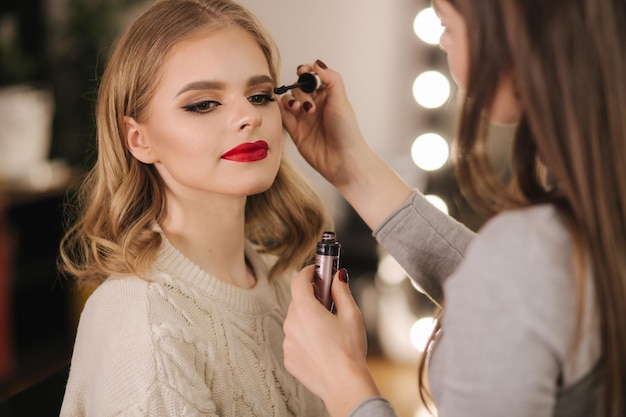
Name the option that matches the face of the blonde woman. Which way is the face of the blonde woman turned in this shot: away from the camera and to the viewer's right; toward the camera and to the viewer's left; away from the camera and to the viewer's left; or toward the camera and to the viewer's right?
toward the camera and to the viewer's right

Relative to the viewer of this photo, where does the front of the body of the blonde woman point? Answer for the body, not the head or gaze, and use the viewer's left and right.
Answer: facing the viewer and to the right of the viewer

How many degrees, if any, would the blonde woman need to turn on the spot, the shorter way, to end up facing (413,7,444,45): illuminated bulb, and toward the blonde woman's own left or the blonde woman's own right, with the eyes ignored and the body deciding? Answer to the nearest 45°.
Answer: approximately 90° to the blonde woman's own left

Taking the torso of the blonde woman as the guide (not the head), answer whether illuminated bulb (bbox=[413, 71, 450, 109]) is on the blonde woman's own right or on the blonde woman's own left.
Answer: on the blonde woman's own left

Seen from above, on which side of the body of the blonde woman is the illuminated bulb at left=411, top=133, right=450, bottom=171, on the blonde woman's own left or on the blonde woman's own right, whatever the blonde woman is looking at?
on the blonde woman's own left

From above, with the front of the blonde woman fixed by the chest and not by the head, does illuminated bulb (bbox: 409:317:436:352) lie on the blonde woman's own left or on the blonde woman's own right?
on the blonde woman's own left

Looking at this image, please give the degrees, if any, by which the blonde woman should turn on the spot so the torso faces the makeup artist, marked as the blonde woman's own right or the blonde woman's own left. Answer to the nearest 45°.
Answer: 0° — they already face them

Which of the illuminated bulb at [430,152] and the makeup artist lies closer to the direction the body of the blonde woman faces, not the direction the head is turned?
the makeup artist
